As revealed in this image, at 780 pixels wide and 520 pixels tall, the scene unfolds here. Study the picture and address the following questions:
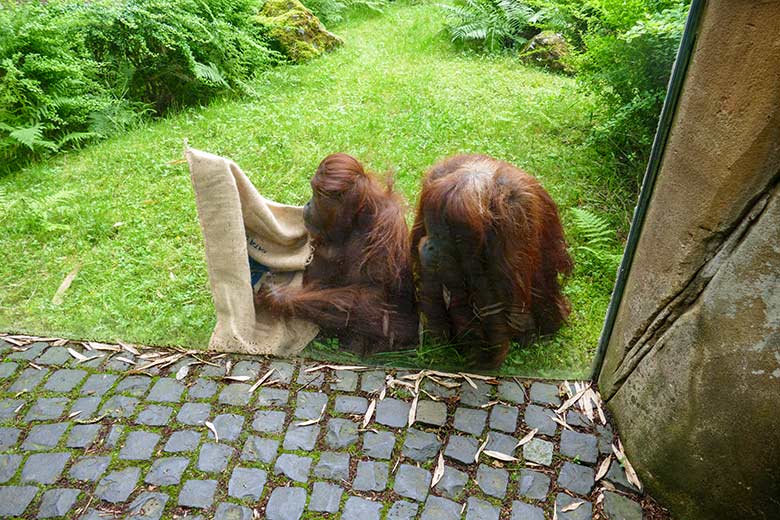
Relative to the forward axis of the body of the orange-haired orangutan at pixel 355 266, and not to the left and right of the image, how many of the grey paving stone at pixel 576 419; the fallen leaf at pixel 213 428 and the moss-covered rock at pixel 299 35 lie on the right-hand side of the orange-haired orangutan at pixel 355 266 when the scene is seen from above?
1

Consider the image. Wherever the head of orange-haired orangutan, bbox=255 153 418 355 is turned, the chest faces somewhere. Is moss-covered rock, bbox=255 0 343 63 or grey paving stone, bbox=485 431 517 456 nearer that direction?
the moss-covered rock
